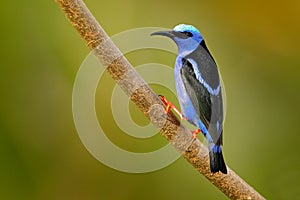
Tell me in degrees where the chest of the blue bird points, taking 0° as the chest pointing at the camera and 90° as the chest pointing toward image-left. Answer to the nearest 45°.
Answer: approximately 90°
